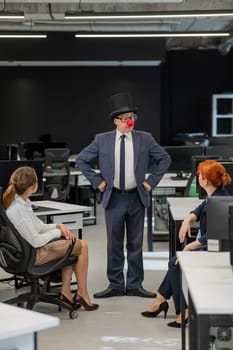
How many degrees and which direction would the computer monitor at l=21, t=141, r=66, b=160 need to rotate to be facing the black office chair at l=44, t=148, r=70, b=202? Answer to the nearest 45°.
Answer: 0° — it already faces it

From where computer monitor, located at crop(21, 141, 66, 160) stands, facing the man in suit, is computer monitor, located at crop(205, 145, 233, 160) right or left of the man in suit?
left

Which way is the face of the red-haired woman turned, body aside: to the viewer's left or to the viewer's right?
to the viewer's left

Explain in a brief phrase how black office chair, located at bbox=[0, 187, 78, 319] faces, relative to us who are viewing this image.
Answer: facing to the right of the viewer

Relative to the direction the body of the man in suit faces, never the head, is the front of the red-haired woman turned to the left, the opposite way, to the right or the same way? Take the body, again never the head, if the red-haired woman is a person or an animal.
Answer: to the right

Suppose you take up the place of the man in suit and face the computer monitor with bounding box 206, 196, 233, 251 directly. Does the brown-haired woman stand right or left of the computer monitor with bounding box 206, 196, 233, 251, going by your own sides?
right

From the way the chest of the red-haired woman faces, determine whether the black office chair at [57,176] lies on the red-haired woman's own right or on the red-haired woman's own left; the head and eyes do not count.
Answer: on the red-haired woman's own right

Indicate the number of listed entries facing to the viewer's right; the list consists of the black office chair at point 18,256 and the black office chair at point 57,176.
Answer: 1

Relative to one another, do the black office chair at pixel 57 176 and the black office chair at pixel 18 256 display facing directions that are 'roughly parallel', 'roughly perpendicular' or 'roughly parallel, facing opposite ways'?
roughly perpendicular

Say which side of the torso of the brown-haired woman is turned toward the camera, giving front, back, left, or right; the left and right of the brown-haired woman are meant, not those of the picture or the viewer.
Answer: right

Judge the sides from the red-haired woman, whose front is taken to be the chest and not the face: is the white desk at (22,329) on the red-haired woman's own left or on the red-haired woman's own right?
on the red-haired woman's own left
